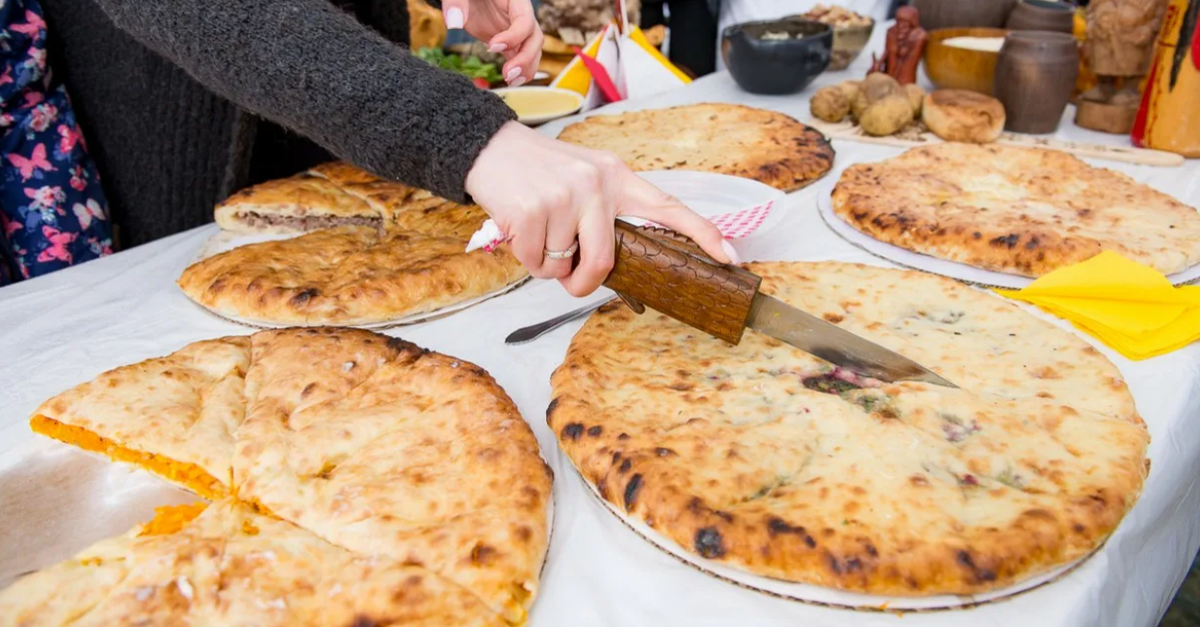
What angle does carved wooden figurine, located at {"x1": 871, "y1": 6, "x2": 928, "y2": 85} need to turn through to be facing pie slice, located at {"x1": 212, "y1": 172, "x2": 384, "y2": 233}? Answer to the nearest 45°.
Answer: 0° — it already faces it

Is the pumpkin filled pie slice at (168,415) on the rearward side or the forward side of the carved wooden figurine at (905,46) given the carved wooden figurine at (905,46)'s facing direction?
on the forward side

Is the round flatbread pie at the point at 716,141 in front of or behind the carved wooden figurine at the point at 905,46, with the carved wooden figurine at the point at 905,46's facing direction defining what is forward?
in front

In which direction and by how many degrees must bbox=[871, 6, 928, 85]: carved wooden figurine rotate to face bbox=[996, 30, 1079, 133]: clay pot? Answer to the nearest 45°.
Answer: approximately 90° to its left

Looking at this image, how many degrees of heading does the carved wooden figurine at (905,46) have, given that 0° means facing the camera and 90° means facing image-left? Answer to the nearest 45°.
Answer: approximately 45°

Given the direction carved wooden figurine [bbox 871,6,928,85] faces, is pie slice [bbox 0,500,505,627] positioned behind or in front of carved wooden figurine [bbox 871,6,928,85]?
in front

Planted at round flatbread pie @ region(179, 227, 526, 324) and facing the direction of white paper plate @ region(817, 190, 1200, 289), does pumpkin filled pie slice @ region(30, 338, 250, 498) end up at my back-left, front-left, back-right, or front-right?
back-right
